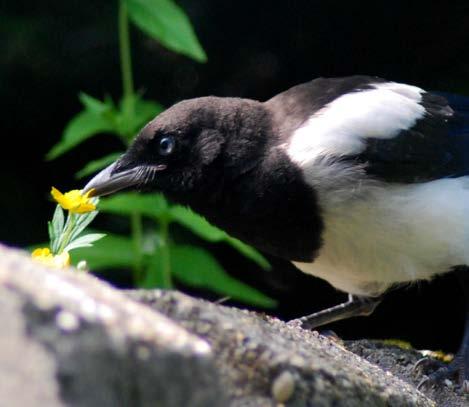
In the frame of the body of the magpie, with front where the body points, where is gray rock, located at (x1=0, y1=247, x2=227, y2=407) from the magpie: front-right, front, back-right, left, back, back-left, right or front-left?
left

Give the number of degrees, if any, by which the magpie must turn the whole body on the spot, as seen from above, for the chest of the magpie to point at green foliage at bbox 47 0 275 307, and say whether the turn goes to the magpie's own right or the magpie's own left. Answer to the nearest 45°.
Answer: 0° — it already faces it

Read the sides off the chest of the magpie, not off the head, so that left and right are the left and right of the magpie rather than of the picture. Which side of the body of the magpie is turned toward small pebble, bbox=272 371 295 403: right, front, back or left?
left

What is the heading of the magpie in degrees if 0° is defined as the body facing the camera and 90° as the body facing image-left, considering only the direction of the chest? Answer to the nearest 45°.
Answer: approximately 90°

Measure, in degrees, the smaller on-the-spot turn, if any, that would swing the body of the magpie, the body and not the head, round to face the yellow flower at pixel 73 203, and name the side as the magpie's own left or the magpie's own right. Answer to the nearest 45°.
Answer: approximately 45° to the magpie's own left
